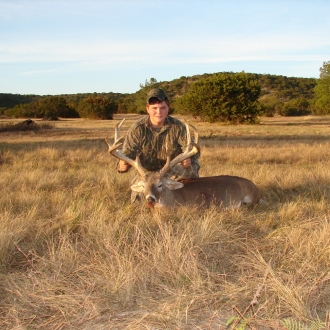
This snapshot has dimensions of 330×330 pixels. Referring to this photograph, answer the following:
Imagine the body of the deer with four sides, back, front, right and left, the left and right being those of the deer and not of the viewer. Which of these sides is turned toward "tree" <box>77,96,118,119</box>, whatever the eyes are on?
right

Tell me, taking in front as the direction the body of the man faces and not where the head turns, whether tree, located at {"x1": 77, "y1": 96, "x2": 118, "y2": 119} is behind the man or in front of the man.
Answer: behind

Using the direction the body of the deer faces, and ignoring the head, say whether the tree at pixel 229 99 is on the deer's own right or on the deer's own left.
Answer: on the deer's own right

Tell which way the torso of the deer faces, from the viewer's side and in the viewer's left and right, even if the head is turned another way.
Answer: facing to the left of the viewer

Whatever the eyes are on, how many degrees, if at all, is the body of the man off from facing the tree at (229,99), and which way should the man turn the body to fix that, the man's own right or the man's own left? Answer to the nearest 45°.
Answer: approximately 180°

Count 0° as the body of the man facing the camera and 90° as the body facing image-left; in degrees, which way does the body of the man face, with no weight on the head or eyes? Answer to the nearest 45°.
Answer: approximately 0°

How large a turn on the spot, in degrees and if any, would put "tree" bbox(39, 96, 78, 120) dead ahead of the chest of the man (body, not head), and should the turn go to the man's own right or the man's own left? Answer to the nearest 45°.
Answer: approximately 180°

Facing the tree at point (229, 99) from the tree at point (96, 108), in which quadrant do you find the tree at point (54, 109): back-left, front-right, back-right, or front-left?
back-right

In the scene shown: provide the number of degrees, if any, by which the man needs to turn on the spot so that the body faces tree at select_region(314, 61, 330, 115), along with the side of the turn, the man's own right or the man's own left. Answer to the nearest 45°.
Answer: approximately 135° to the man's own left
